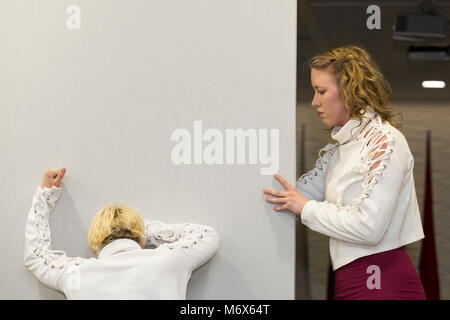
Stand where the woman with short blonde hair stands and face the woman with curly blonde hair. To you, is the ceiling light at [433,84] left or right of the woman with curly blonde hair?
left

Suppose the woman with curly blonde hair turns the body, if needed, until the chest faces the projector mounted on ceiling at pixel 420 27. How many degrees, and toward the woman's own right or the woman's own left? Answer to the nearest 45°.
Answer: approximately 90° to the woman's own right

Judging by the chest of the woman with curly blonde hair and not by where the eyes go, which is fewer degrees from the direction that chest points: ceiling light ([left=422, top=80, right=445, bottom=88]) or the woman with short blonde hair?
the woman with short blonde hair

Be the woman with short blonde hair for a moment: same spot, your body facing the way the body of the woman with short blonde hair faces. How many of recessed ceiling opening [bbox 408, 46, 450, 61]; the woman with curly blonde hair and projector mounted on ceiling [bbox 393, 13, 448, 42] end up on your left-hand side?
0

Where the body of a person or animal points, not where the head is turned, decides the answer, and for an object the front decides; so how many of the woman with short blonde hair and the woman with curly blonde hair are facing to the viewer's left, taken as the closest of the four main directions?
1

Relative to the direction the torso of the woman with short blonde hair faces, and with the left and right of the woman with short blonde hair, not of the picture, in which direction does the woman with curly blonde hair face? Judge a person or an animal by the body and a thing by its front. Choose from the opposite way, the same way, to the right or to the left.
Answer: to the left

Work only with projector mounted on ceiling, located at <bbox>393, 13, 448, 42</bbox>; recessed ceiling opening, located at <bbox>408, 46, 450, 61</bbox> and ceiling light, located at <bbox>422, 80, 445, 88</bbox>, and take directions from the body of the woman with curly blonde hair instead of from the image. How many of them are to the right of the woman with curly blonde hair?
3

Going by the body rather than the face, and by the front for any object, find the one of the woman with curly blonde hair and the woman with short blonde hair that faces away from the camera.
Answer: the woman with short blonde hair

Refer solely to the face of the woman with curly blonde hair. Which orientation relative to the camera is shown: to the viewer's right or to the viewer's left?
to the viewer's left

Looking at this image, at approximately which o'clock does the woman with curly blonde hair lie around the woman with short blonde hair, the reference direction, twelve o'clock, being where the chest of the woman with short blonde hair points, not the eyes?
The woman with curly blonde hair is roughly at 3 o'clock from the woman with short blonde hair.

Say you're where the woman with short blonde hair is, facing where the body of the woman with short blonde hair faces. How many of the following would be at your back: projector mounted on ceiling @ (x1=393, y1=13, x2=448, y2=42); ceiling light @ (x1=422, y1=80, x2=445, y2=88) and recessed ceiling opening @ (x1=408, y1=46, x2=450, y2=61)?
0

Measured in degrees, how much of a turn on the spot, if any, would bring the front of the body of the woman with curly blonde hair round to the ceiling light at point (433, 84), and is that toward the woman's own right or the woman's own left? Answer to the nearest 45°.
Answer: approximately 90° to the woman's own right

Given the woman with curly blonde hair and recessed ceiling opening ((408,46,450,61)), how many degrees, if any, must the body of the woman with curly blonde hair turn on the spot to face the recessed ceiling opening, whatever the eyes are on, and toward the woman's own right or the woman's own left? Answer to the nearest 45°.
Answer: approximately 90° to the woman's own right

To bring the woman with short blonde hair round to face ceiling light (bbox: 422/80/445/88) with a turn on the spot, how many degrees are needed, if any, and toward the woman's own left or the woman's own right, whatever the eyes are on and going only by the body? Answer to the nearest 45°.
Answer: approximately 45° to the woman's own right

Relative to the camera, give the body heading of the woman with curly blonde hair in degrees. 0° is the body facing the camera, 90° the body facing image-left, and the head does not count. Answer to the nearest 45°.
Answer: approximately 90°

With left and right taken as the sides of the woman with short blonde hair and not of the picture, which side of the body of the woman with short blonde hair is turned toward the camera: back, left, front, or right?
back

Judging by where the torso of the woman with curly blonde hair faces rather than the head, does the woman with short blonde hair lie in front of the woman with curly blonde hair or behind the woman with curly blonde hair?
in front
